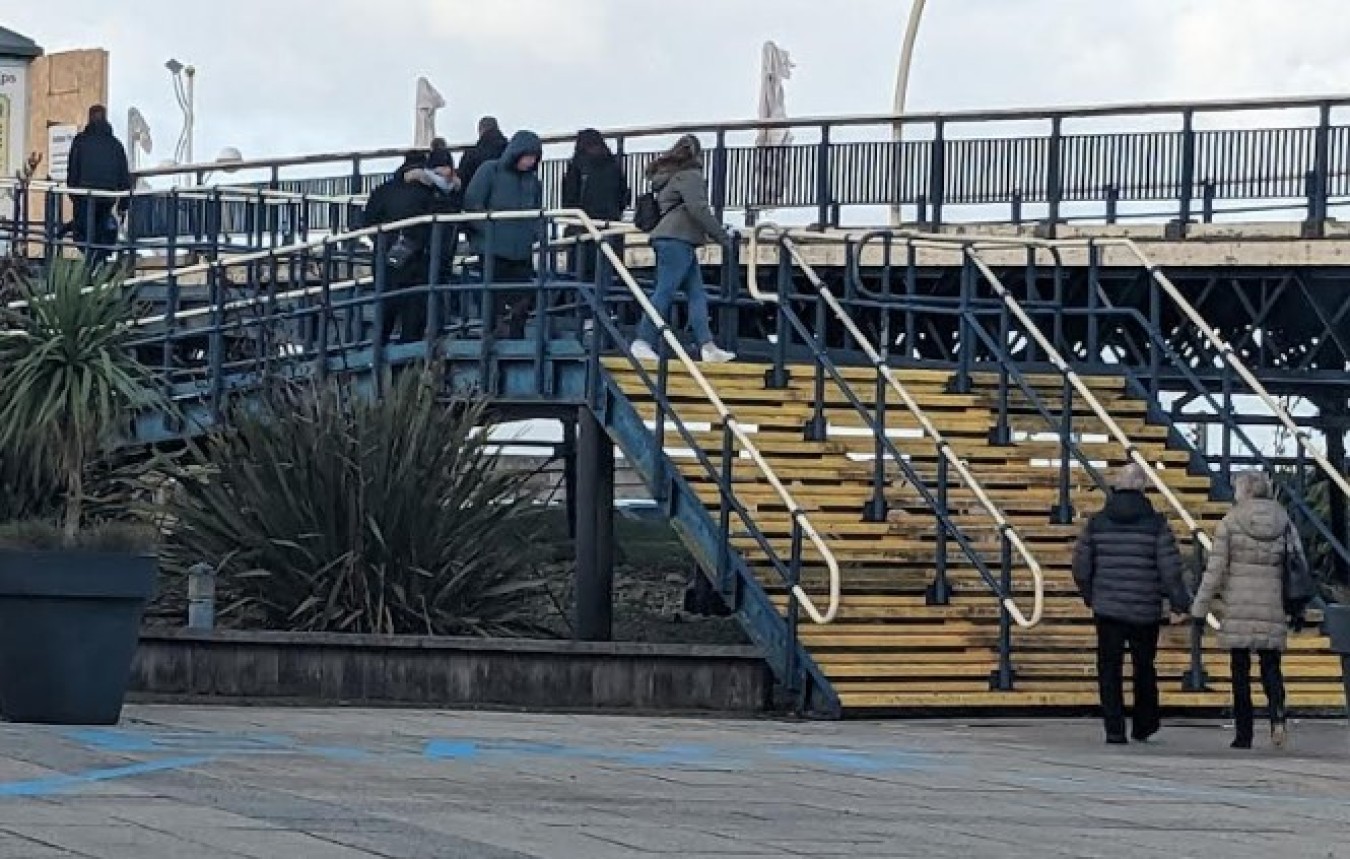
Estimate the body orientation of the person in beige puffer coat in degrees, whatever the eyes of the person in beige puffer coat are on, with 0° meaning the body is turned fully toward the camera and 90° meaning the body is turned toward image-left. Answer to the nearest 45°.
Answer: approximately 180°

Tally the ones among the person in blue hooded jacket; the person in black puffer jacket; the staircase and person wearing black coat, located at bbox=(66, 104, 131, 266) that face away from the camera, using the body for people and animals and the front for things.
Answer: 2

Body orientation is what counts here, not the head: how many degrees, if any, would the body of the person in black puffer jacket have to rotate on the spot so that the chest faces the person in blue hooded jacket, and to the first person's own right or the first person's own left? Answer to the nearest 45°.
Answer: approximately 45° to the first person's own left

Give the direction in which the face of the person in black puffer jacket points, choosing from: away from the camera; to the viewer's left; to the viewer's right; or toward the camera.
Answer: away from the camera

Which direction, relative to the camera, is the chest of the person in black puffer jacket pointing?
away from the camera

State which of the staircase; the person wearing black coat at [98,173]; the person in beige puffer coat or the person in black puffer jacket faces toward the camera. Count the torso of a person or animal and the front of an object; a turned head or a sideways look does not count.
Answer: the staircase

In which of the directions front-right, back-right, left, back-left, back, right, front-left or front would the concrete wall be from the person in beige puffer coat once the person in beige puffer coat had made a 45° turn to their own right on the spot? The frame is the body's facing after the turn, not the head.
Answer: back-left

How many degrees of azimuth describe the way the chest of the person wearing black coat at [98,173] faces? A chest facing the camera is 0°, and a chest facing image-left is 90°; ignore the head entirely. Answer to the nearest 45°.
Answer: approximately 180°

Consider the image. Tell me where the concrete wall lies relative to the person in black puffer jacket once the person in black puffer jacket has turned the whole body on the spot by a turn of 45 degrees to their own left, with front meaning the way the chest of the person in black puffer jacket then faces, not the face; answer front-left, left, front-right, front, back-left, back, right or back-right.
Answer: front-left

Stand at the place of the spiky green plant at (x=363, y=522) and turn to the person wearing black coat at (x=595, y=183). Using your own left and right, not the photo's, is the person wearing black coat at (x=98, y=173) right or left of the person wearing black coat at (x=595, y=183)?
left

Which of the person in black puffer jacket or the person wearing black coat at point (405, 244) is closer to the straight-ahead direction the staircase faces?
the person in black puffer jacket
